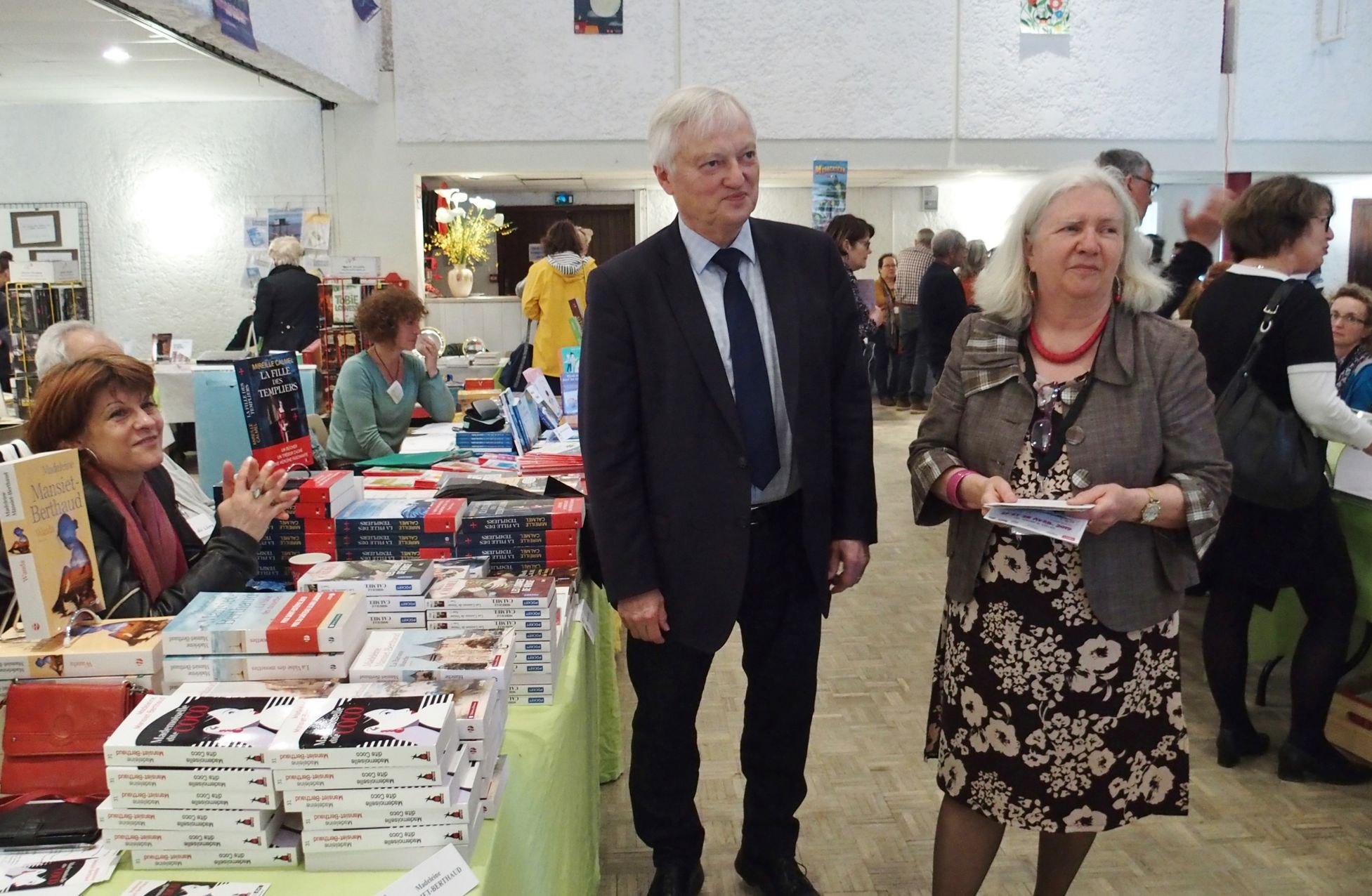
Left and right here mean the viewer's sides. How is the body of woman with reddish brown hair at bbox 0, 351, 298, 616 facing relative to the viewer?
facing the viewer and to the right of the viewer

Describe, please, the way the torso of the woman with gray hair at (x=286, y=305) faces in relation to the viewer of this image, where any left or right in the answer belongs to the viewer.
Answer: facing away from the viewer

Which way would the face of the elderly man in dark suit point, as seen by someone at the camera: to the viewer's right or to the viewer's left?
to the viewer's right

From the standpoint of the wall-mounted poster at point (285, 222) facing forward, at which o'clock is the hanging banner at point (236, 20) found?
The hanging banner is roughly at 12 o'clock from the wall-mounted poster.

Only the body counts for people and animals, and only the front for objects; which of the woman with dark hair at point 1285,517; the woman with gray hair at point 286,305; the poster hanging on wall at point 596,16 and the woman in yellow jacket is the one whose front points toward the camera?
the poster hanging on wall

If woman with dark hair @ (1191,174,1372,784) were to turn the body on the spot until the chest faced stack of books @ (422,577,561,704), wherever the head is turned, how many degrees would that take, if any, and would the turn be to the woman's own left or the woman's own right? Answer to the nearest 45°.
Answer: approximately 180°

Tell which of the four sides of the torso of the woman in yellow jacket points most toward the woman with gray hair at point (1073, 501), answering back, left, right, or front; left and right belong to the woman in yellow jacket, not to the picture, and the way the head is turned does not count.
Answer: back

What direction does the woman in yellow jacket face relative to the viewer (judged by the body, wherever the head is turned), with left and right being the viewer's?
facing away from the viewer

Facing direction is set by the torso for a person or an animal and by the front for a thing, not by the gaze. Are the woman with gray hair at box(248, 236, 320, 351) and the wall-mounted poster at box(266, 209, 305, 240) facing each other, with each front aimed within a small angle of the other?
yes

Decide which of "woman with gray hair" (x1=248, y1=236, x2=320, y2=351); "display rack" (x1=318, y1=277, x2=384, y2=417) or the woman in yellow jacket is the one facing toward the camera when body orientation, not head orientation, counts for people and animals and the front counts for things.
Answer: the display rack

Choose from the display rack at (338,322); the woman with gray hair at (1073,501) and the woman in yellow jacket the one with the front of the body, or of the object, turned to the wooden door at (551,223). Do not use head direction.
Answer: the woman in yellow jacket

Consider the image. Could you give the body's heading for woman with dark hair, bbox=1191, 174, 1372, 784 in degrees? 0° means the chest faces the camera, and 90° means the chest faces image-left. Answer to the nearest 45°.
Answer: approximately 225°

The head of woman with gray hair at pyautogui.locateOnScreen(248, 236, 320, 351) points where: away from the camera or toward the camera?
away from the camera

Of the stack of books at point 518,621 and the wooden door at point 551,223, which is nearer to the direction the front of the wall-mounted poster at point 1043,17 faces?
the stack of books

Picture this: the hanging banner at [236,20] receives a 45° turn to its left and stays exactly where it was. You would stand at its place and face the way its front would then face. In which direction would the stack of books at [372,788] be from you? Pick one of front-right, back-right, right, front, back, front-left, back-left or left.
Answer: right

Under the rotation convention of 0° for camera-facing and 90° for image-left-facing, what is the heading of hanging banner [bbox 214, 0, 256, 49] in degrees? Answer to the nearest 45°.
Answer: approximately 315°
